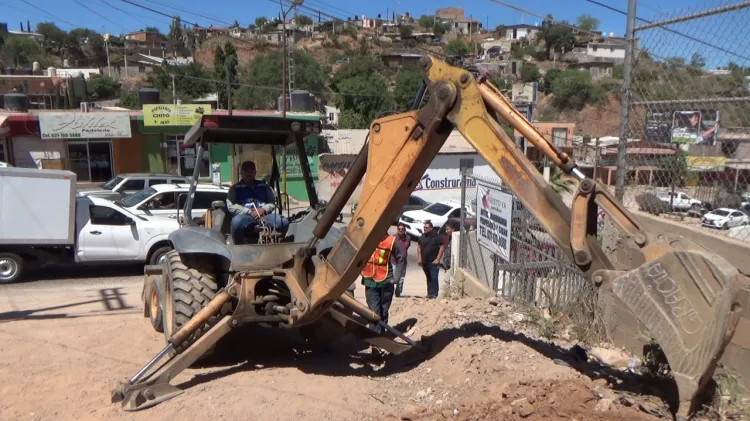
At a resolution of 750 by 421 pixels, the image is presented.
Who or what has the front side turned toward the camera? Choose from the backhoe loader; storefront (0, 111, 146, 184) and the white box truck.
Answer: the storefront

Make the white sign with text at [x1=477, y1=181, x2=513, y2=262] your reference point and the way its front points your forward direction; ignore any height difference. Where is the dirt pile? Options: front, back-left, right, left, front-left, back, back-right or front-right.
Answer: front-left

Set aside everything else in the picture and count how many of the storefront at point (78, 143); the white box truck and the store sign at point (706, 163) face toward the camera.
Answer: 2

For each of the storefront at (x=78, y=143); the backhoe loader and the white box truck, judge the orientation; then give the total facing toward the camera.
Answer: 1

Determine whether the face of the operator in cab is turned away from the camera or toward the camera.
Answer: toward the camera

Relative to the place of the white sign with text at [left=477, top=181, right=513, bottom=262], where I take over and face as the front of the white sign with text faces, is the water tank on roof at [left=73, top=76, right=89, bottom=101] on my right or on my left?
on my right

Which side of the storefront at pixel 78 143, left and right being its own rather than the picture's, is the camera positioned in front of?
front

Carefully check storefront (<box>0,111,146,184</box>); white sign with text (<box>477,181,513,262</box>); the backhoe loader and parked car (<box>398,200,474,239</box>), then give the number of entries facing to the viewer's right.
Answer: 0

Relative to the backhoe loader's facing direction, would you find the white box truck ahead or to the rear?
ahead

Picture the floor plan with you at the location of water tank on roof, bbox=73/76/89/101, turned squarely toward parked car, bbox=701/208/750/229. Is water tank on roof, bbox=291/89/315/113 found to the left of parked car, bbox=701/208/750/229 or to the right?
left

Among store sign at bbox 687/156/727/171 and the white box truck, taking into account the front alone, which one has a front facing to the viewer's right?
the white box truck

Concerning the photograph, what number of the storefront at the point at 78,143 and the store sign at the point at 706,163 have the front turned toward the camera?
2

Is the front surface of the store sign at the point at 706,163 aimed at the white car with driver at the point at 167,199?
no

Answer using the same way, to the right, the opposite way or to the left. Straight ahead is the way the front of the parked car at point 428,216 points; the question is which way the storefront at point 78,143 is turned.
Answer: to the left

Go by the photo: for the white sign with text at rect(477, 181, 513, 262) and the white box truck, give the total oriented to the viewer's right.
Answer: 1

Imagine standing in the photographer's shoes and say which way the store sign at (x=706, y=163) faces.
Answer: facing the viewer

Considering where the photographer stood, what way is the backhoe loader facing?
facing away from the viewer and to the left of the viewer

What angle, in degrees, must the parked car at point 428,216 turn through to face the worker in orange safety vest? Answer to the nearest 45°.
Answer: approximately 45° to its left

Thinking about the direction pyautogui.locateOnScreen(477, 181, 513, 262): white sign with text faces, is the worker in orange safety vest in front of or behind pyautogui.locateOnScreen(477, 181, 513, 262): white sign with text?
in front

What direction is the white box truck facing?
to the viewer's right
